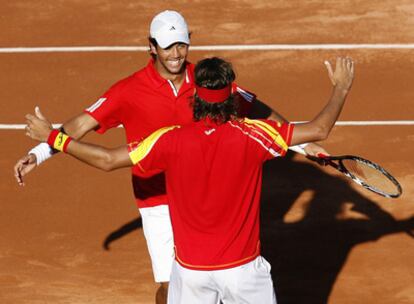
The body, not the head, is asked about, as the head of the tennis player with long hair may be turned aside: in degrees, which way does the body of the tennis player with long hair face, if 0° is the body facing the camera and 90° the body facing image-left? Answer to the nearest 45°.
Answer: approximately 180°

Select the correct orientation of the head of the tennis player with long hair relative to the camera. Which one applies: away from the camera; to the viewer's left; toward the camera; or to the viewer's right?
away from the camera

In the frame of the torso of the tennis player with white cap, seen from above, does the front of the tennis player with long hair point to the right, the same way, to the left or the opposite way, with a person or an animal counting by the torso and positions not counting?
the opposite way

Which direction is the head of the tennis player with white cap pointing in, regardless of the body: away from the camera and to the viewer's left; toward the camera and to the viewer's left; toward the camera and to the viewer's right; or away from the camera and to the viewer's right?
toward the camera and to the viewer's right

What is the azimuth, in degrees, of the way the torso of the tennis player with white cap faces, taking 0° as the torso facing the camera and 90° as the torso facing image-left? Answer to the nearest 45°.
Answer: approximately 0°

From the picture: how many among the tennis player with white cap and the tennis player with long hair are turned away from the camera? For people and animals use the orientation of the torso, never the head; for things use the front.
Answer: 1
